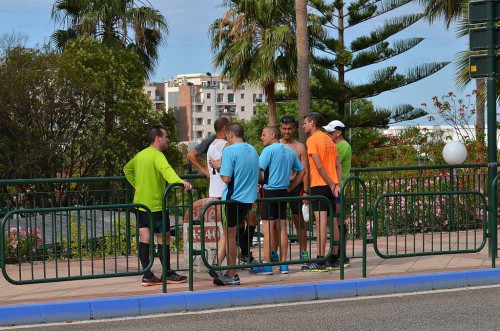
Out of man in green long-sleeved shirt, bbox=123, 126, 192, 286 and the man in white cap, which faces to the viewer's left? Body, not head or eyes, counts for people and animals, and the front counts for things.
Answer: the man in white cap

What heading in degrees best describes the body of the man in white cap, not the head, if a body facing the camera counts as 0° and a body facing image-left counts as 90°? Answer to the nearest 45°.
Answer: approximately 90°

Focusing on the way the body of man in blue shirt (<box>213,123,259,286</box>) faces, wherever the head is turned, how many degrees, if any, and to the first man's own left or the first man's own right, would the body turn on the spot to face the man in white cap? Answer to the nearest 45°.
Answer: approximately 90° to the first man's own right

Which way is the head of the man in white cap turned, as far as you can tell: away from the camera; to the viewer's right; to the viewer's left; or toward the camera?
to the viewer's left

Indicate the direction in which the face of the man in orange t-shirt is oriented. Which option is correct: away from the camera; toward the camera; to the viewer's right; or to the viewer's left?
to the viewer's left

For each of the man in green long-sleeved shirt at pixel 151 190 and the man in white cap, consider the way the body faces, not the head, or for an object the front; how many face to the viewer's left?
1

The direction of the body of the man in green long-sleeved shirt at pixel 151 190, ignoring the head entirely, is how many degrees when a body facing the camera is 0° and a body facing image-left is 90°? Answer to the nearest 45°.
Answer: approximately 225°

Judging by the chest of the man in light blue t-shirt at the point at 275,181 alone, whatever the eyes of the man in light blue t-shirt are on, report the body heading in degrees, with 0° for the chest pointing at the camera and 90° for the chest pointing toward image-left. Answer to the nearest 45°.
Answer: approximately 135°

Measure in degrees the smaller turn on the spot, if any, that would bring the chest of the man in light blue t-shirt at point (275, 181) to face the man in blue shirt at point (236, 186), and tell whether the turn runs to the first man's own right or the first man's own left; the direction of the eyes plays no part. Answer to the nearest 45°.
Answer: approximately 90° to the first man's own left

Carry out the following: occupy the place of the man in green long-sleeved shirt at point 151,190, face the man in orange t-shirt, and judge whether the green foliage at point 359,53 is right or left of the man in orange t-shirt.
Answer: left

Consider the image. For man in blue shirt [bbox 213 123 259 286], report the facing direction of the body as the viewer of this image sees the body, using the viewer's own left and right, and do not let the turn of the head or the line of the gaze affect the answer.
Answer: facing away from the viewer and to the left of the viewer

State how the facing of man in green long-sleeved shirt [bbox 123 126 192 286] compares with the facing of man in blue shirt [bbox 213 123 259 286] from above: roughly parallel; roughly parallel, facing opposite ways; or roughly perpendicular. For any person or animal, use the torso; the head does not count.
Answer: roughly perpendicular

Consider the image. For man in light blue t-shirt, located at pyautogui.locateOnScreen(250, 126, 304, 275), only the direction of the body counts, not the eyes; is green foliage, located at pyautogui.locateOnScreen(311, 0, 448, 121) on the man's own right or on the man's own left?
on the man's own right
